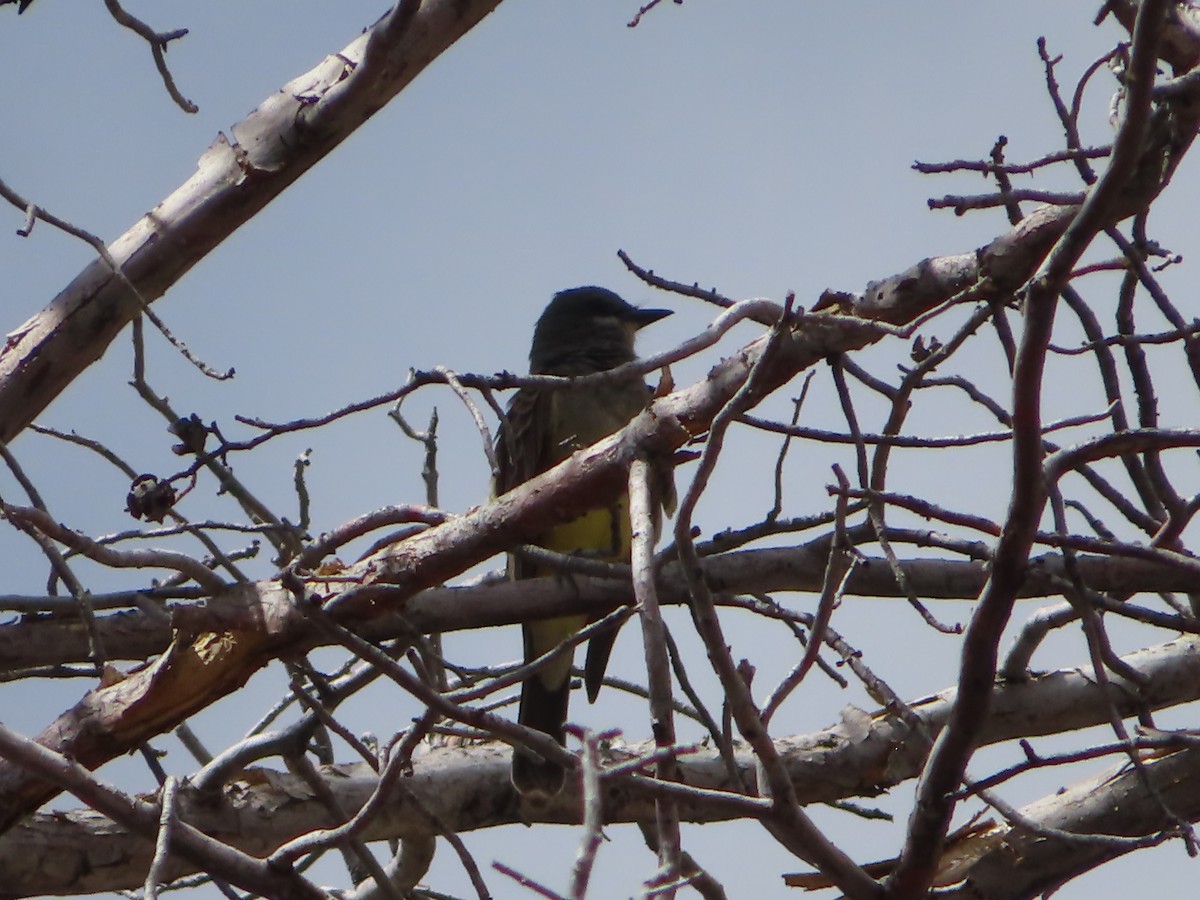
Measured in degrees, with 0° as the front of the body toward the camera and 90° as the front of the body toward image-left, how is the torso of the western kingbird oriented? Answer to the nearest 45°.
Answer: approximately 315°
